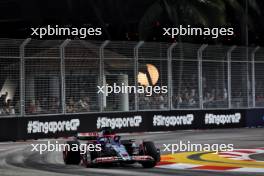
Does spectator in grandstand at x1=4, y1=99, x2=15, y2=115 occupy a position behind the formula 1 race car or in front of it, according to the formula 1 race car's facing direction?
behind

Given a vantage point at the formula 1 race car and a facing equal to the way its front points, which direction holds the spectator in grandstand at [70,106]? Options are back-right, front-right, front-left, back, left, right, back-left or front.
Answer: back-left

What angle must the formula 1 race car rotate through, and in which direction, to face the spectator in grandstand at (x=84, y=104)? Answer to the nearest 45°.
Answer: approximately 135° to its left

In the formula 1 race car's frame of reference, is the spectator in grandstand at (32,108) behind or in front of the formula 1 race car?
behind

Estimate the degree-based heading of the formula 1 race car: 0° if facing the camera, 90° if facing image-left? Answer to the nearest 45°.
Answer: approximately 315°

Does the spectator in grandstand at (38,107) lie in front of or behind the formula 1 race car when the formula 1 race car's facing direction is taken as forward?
behind

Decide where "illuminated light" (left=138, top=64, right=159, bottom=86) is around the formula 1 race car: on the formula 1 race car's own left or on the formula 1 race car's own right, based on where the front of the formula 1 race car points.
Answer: on the formula 1 race car's own left
